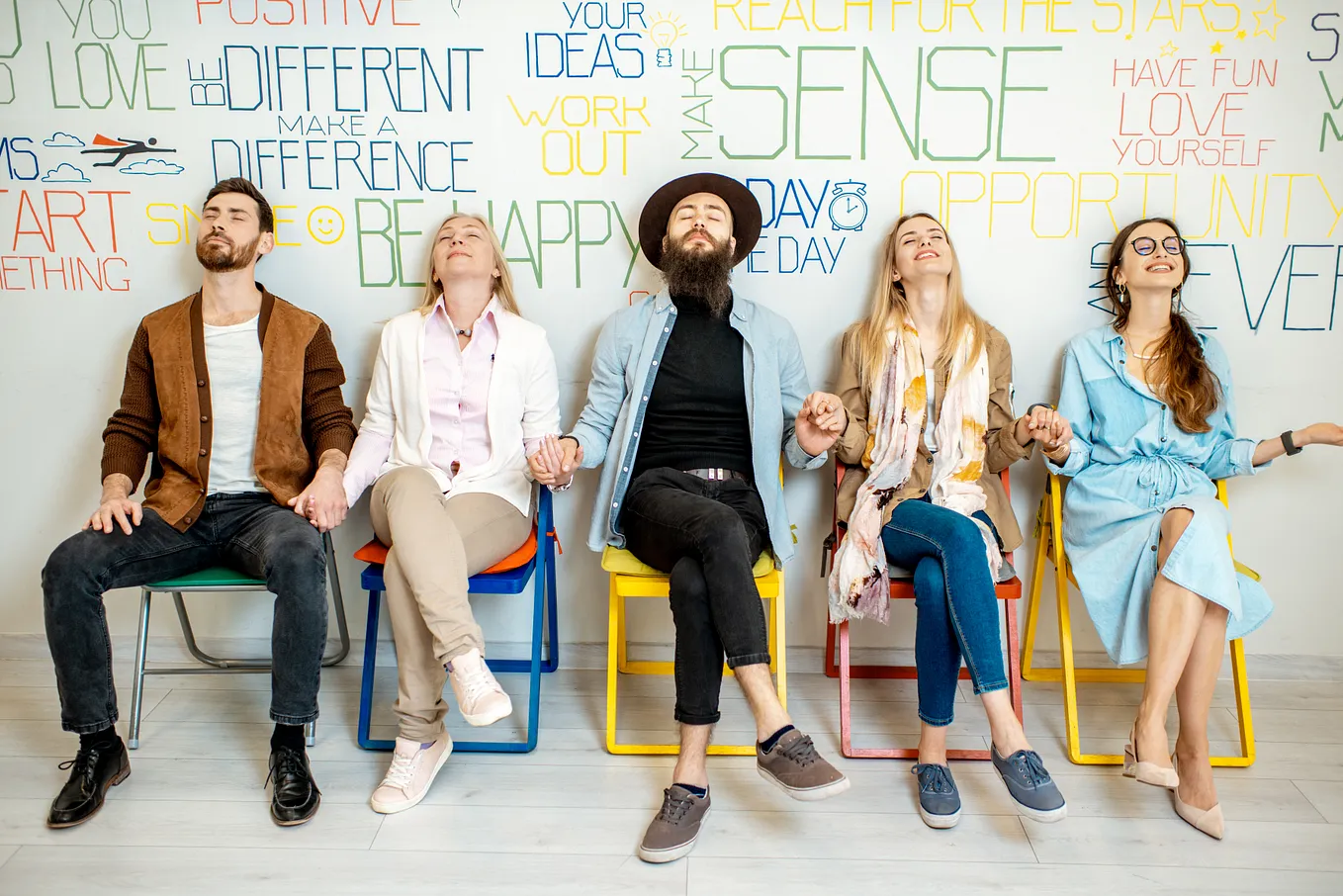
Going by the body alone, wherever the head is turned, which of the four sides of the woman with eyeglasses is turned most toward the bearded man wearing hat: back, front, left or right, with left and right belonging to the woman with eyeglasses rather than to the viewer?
right

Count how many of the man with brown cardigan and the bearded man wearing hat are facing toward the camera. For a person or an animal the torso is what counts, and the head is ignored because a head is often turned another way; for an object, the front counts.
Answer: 2

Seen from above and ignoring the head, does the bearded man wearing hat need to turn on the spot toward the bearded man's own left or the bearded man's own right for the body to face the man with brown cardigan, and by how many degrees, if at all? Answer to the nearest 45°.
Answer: approximately 90° to the bearded man's own right

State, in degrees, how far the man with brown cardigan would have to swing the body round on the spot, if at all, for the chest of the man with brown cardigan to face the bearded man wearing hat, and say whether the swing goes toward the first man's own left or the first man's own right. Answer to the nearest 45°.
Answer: approximately 90° to the first man's own left

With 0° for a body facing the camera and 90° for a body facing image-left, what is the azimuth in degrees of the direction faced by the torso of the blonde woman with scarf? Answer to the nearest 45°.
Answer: approximately 0°
